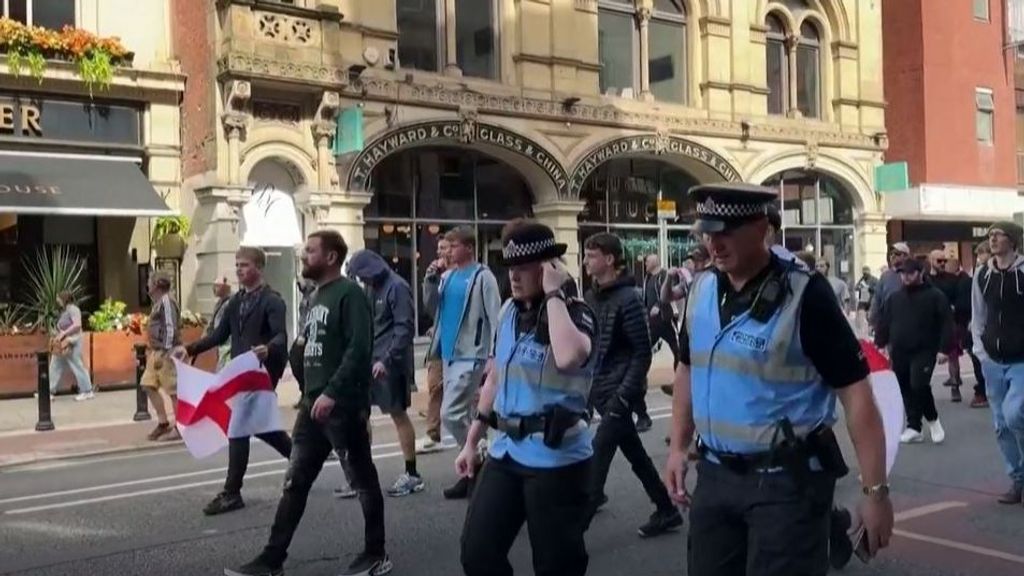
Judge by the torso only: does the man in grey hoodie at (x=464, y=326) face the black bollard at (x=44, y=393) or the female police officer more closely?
the female police officer

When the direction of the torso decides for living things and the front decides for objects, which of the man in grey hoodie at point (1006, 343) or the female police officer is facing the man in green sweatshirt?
the man in grey hoodie

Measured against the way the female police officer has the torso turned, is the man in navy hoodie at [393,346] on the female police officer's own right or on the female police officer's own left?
on the female police officer's own right

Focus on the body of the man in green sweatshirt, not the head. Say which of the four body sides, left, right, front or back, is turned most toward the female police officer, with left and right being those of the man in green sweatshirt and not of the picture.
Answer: left

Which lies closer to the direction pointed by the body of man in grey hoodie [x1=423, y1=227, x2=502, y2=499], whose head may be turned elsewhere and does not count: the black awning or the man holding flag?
the man holding flag

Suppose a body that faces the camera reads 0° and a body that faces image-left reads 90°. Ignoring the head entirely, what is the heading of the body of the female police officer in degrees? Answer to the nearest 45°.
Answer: approximately 45°

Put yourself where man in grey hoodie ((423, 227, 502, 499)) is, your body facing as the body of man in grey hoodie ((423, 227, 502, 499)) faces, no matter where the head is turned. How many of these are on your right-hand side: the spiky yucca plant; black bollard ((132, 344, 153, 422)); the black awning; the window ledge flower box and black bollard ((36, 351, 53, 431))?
5

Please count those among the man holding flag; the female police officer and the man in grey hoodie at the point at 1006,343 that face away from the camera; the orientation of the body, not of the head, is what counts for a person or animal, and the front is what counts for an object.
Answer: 0

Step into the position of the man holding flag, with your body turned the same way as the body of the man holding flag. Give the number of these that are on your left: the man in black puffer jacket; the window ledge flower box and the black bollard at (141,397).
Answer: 1

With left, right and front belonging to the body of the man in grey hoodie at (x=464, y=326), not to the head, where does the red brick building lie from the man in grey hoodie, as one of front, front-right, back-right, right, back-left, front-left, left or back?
back

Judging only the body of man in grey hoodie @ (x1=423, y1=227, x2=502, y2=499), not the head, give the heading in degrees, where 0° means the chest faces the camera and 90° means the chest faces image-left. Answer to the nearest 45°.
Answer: approximately 45°

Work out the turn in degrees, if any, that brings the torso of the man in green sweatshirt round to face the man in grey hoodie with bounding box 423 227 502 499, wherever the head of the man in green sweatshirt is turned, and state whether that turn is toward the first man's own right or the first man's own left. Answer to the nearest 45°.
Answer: approximately 180°

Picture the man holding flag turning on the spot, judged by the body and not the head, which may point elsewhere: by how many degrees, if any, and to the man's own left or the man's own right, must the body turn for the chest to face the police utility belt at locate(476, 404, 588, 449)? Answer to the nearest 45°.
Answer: approximately 45° to the man's own left

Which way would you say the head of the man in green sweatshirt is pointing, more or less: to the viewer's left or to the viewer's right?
to the viewer's left

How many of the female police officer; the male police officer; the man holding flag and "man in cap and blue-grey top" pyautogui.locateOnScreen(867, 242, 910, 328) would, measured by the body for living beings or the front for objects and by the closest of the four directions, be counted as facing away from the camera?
0
